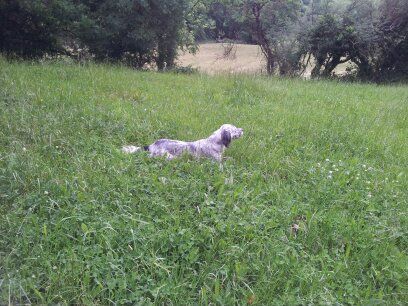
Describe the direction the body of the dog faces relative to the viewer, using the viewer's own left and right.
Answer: facing to the right of the viewer

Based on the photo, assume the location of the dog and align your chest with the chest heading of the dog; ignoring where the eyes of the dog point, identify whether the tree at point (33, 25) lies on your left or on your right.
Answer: on your left
